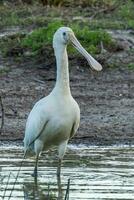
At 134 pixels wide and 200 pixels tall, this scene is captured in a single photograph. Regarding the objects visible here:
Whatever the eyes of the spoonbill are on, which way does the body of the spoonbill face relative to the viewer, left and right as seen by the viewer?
facing the viewer and to the right of the viewer
